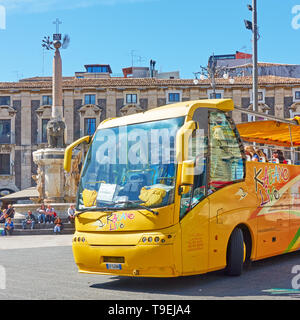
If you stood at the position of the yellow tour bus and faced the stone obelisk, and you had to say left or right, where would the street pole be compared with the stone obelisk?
right

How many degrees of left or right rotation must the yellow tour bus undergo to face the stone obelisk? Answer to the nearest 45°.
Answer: approximately 135° to its right

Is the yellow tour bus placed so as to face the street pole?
no
